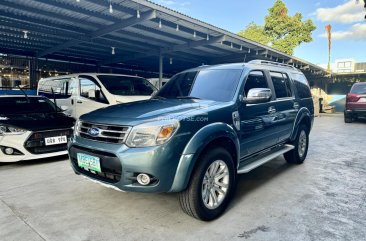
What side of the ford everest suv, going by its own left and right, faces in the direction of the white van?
right

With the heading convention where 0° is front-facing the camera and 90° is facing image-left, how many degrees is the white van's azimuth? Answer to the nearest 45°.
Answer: approximately 315°

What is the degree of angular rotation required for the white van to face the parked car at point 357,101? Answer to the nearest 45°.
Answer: approximately 45° to its left

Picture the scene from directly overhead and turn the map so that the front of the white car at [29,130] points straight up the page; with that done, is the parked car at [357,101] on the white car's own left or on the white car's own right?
on the white car's own left

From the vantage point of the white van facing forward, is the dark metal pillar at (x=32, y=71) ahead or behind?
behind

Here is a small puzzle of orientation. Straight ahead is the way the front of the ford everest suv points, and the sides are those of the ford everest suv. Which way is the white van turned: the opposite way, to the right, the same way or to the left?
to the left

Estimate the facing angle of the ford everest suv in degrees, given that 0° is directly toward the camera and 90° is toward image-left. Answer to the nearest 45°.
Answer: approximately 45°

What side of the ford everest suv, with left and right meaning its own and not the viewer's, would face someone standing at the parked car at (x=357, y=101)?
back

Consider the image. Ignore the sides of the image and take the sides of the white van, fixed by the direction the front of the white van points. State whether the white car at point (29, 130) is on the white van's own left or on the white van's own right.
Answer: on the white van's own right

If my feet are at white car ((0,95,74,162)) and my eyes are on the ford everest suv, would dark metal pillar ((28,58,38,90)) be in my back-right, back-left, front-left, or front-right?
back-left
